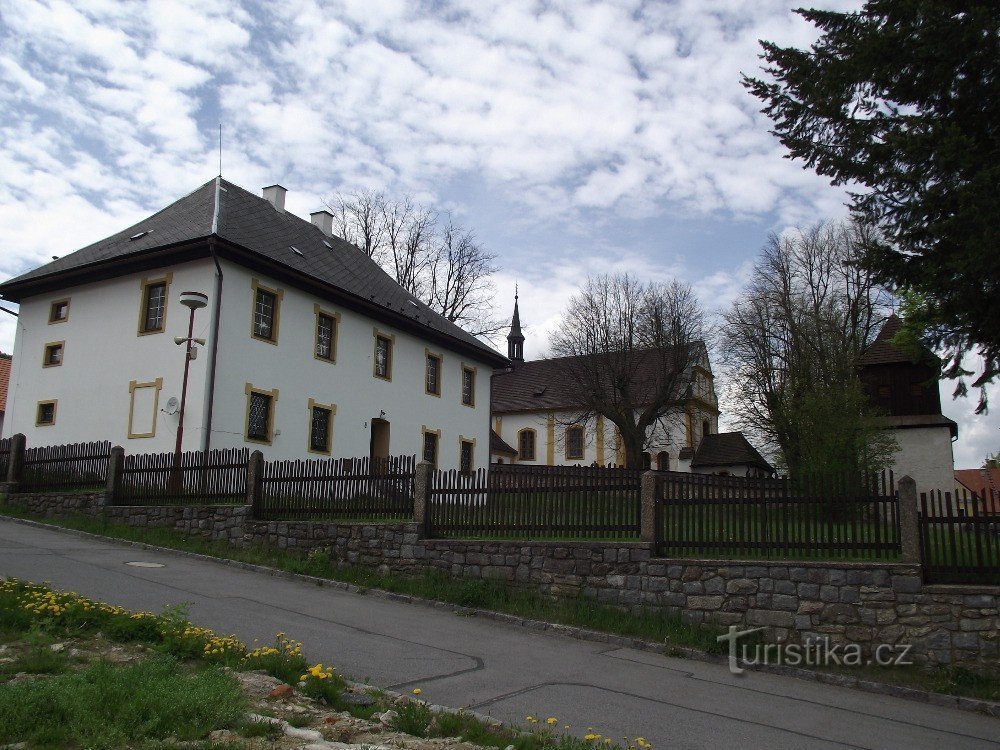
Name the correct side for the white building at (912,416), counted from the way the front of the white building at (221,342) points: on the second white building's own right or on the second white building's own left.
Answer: on the second white building's own left

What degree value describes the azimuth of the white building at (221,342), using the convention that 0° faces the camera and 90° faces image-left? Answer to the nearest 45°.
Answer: approximately 315°

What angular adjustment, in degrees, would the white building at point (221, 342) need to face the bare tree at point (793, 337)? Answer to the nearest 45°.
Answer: approximately 45° to its left
